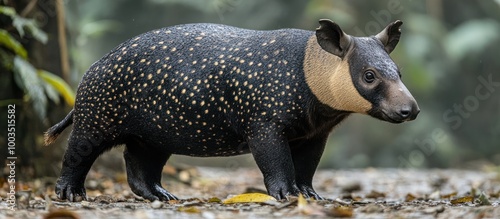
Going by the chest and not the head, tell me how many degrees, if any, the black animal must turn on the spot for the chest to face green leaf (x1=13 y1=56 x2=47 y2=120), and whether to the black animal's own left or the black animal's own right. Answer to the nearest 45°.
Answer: approximately 135° to the black animal's own left

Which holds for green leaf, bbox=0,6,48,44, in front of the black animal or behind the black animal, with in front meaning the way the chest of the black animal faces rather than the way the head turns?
behind

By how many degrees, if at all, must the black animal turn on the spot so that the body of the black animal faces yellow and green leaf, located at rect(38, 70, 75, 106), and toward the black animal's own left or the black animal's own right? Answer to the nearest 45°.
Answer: approximately 135° to the black animal's own left

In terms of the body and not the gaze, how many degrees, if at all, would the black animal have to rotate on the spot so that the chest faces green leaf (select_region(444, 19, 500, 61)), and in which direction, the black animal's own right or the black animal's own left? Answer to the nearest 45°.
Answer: approximately 45° to the black animal's own left

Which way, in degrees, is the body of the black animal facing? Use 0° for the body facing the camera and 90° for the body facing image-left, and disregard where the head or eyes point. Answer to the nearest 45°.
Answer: approximately 270°
